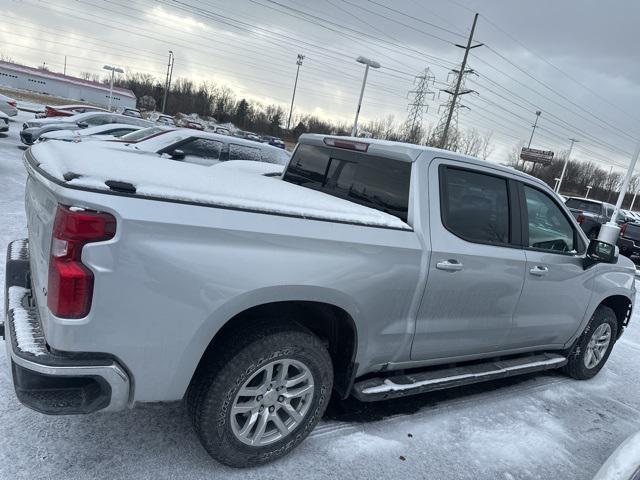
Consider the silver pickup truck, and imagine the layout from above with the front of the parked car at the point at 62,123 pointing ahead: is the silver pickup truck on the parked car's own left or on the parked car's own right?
on the parked car's own left

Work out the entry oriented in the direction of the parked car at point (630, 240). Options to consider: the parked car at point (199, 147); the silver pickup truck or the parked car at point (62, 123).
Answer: the silver pickup truck

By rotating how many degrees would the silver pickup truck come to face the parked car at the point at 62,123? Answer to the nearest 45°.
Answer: approximately 90° to its left

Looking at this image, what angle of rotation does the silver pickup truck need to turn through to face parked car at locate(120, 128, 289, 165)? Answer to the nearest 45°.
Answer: approximately 45° to its left

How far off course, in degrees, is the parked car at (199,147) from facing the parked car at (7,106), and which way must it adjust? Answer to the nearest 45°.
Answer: approximately 90° to its right

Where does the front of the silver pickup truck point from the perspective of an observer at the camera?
facing away from the viewer and to the right of the viewer

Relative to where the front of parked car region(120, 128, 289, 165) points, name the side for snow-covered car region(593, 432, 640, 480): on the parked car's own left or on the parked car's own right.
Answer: on the parked car's own left

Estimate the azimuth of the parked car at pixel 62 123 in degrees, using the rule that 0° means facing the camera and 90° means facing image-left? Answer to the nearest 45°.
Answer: approximately 45°
